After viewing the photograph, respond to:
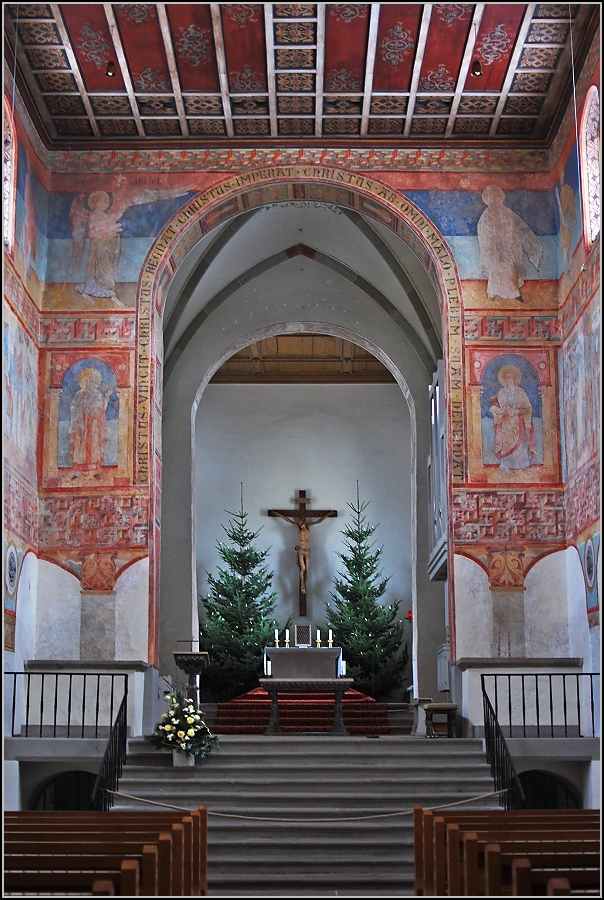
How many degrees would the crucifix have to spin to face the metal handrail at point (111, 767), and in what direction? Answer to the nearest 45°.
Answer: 0° — it already faces it

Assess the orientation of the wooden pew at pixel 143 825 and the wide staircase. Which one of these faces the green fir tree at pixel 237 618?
the wooden pew

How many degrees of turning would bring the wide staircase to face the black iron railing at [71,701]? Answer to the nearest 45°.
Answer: approximately 135° to its right

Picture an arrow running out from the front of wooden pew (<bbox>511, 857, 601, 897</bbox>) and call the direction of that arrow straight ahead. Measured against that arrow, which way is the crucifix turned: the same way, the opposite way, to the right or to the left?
the opposite way

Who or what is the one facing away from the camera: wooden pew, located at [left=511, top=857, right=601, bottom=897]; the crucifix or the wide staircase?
the wooden pew

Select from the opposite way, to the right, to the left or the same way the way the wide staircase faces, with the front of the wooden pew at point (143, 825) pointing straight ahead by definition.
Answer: the opposite way

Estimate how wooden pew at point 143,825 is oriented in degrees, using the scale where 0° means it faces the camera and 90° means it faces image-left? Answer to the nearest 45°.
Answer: approximately 180°

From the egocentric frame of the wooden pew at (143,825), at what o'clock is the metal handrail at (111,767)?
The metal handrail is roughly at 12 o'clock from the wooden pew.

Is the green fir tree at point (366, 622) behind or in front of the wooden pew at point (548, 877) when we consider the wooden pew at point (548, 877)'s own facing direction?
in front

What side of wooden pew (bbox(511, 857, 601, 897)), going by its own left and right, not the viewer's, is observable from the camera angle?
back
